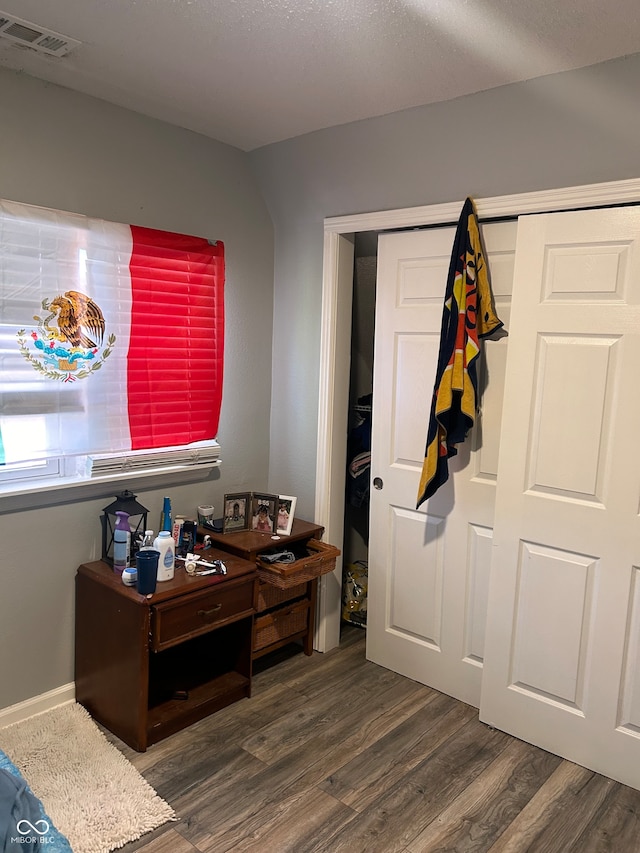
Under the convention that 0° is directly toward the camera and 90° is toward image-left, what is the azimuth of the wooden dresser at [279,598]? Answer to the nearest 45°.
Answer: approximately 315°

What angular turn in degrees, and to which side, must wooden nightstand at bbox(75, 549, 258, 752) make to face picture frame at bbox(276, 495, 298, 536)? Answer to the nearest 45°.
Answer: approximately 90° to its left

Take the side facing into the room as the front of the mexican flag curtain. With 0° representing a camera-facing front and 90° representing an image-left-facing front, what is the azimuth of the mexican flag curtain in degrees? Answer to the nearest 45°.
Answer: approximately 315°

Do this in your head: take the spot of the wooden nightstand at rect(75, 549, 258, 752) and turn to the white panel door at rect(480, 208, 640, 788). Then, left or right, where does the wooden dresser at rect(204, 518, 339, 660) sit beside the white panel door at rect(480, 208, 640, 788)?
left

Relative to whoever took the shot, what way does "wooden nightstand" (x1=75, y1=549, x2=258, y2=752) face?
facing the viewer and to the right of the viewer

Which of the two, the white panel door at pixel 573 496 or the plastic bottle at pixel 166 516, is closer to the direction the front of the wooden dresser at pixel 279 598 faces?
the white panel door
